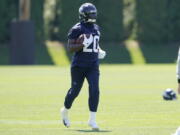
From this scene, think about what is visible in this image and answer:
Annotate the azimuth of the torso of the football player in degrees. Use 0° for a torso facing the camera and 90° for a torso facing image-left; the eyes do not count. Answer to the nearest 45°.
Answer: approximately 315°

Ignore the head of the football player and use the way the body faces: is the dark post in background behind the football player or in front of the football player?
behind
